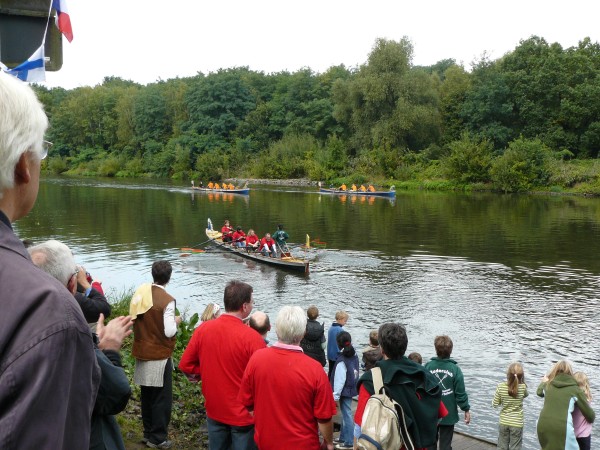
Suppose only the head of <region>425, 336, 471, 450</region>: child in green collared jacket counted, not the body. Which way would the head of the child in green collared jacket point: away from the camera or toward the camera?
away from the camera

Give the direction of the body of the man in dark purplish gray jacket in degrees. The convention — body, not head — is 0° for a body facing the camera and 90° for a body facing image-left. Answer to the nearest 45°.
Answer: approximately 225°

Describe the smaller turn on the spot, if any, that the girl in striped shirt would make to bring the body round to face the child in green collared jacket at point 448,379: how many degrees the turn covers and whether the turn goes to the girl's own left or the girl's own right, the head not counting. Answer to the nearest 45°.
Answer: approximately 135° to the girl's own left

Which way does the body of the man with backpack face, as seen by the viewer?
away from the camera

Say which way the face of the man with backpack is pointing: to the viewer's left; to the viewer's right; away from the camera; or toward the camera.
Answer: away from the camera

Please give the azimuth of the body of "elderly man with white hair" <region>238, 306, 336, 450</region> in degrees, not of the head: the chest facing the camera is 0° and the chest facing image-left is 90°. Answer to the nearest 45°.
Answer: approximately 180°

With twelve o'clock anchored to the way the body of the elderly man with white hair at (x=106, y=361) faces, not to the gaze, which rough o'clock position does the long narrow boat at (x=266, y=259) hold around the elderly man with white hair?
The long narrow boat is roughly at 11 o'clock from the elderly man with white hair.

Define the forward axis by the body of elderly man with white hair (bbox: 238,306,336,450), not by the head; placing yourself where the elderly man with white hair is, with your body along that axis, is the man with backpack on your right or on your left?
on your right

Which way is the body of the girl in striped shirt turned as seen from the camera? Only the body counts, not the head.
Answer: away from the camera

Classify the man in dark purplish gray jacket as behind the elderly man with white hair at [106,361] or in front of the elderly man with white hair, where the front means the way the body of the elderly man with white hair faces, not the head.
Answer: behind
